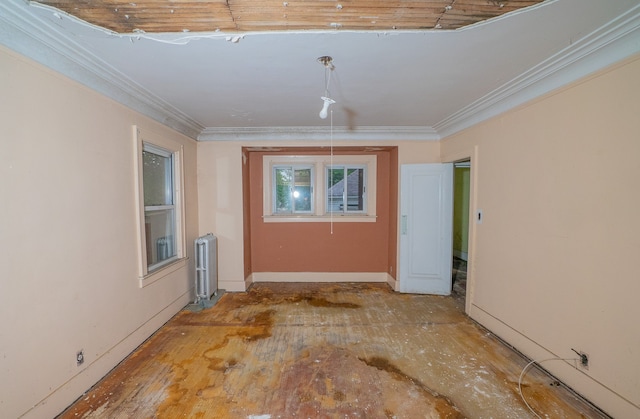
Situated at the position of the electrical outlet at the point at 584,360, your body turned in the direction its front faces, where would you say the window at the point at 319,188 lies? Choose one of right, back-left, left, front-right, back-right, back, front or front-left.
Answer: front-right

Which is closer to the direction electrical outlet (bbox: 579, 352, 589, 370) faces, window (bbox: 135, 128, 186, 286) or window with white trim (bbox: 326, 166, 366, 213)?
the window

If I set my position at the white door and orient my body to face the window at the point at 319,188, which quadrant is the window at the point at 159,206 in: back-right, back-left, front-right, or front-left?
front-left

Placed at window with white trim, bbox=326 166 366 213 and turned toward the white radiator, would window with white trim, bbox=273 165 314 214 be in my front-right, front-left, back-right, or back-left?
front-right

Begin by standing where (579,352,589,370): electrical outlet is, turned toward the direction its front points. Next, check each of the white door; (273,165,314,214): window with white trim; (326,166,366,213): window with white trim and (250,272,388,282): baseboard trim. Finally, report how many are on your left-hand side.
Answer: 0

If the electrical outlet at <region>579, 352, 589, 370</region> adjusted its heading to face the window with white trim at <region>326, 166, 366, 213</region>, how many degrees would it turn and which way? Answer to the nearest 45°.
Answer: approximately 45° to its right

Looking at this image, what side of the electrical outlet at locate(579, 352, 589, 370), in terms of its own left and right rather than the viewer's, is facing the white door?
right

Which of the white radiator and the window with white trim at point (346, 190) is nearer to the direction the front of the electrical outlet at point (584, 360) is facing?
the white radiator

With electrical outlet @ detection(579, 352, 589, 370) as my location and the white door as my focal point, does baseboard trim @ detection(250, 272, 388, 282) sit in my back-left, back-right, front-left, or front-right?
front-left

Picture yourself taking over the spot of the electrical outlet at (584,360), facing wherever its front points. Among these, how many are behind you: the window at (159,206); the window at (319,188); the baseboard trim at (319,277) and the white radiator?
0

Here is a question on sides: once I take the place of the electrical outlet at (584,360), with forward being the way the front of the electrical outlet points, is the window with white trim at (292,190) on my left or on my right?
on my right

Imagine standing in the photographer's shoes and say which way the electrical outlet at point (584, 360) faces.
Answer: facing the viewer and to the left of the viewer

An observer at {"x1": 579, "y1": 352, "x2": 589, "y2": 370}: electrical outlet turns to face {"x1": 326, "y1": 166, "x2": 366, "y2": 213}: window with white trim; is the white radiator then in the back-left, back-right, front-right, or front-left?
front-left

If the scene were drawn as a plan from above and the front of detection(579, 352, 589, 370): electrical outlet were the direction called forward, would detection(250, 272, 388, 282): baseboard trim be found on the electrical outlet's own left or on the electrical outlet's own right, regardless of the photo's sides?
on the electrical outlet's own right
